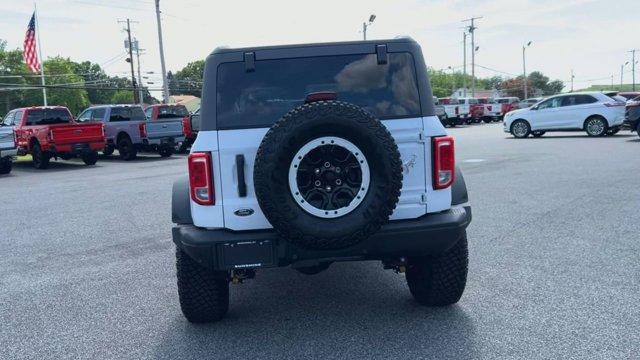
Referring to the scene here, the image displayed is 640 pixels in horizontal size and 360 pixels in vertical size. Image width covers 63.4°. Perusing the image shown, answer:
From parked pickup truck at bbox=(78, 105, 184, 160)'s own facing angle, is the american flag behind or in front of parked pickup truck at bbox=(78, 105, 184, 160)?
in front

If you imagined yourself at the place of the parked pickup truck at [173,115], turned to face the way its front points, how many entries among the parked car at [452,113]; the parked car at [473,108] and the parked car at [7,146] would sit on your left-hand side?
1

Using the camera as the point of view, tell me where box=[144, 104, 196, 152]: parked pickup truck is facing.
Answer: facing away from the viewer and to the left of the viewer

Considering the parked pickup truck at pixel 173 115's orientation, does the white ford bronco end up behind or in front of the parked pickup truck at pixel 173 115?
behind

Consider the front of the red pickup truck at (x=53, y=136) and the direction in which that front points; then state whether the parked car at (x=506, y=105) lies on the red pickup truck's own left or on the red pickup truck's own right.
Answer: on the red pickup truck's own right

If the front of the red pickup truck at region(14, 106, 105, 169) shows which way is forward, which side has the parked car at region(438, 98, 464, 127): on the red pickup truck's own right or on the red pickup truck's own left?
on the red pickup truck's own right

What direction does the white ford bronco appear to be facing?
away from the camera

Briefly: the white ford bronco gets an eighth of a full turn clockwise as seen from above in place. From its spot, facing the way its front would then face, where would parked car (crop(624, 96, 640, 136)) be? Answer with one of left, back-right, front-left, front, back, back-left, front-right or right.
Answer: front

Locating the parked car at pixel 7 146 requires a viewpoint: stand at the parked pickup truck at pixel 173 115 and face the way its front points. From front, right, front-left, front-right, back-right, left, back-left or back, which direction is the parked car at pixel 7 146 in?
left

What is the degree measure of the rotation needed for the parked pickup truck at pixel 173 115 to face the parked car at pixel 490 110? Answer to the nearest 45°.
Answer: approximately 90° to its right

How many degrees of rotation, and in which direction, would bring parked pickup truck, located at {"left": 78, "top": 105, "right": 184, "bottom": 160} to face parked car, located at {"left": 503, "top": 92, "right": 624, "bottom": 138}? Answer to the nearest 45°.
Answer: approximately 135° to its right

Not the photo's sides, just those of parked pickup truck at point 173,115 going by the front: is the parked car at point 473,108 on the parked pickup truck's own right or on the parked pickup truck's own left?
on the parked pickup truck's own right

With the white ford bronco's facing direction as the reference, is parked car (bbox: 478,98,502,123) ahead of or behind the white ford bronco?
ahead

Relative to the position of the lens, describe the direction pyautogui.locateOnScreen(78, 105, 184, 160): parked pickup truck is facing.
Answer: facing away from the viewer and to the left of the viewer
